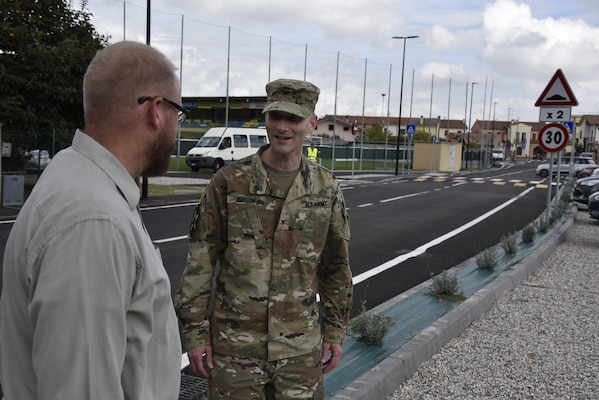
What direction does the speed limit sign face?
toward the camera

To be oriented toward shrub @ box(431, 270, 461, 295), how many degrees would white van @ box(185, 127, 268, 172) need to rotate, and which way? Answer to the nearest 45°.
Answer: approximately 45° to its left

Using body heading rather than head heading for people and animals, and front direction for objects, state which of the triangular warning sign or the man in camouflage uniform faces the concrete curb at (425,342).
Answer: the triangular warning sign

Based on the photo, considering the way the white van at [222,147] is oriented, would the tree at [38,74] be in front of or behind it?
in front

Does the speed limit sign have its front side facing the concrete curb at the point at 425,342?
yes

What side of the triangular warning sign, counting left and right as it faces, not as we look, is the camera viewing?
front

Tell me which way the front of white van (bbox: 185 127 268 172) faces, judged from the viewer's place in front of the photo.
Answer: facing the viewer and to the left of the viewer

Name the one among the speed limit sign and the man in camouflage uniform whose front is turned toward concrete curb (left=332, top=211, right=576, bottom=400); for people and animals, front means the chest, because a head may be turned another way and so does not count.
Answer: the speed limit sign

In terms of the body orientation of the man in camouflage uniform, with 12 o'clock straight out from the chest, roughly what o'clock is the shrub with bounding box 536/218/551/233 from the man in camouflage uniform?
The shrub is roughly at 7 o'clock from the man in camouflage uniform.

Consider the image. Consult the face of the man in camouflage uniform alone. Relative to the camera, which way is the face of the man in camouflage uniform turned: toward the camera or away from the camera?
toward the camera

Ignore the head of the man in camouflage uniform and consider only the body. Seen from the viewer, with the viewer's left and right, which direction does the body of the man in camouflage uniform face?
facing the viewer

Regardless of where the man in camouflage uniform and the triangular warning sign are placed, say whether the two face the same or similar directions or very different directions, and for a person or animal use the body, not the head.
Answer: same or similar directions

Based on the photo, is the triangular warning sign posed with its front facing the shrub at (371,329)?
yes

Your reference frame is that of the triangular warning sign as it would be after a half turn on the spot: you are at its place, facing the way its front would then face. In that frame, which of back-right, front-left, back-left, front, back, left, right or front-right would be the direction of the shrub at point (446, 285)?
back
